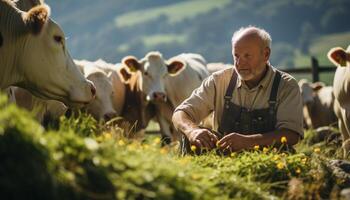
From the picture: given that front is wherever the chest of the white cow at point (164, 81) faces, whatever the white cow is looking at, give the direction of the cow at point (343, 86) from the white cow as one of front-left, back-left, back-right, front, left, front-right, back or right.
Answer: left

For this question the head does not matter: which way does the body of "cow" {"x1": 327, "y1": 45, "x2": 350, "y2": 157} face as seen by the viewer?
toward the camera

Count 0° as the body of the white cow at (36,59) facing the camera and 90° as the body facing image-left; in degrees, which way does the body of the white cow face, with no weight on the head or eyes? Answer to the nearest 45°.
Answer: approximately 270°

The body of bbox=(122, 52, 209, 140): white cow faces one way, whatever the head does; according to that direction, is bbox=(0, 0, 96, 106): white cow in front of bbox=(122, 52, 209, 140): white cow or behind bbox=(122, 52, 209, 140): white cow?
in front

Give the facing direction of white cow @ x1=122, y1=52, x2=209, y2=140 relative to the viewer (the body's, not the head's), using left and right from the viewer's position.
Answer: facing the viewer and to the left of the viewer

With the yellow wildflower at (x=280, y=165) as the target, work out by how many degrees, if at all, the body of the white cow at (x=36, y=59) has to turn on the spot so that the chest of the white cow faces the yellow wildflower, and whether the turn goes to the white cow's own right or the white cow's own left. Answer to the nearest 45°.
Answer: approximately 45° to the white cow's own right

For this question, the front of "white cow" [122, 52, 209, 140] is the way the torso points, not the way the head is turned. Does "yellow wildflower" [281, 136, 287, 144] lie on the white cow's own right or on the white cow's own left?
on the white cow's own left

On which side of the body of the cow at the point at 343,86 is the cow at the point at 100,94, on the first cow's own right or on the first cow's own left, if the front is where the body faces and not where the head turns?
on the first cow's own right

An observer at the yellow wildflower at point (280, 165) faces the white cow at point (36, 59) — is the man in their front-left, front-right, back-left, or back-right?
front-right

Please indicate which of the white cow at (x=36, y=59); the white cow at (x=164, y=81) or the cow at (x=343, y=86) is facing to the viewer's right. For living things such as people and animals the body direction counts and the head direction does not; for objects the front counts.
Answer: the white cow at (x=36, y=59)

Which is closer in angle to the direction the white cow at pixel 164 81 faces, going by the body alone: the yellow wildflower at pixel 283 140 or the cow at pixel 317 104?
the yellow wildflower

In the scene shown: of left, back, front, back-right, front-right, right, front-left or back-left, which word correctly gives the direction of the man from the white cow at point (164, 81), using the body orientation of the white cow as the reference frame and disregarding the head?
front-left

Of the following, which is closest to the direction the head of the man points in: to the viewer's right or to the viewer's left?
to the viewer's left
